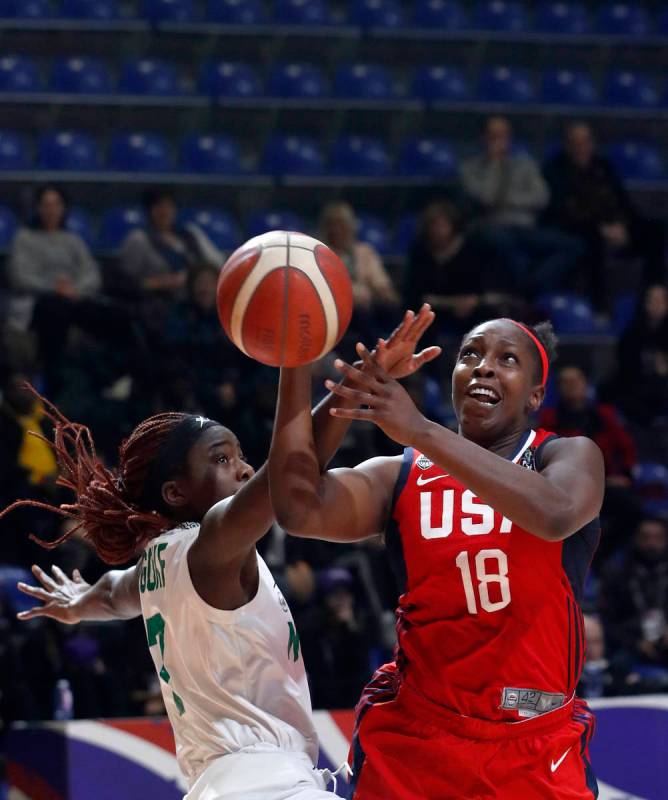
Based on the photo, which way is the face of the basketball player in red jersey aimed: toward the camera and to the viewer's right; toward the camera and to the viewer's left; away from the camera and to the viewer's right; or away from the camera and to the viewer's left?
toward the camera and to the viewer's left

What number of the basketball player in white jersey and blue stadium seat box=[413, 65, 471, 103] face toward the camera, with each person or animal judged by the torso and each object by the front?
1

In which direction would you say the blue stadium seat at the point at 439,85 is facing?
toward the camera

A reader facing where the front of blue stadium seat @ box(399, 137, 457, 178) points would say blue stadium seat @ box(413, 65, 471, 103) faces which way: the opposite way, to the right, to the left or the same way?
the same way

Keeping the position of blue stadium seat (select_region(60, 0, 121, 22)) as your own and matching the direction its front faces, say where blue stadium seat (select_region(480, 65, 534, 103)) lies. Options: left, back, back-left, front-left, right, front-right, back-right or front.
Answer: left

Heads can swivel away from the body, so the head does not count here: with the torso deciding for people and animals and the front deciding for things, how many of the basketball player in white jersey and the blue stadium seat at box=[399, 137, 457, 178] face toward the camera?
1

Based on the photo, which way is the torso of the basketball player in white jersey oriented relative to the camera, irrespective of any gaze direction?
to the viewer's right

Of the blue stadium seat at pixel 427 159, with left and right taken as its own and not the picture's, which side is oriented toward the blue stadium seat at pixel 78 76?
right

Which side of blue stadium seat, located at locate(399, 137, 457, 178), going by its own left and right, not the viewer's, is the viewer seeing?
front

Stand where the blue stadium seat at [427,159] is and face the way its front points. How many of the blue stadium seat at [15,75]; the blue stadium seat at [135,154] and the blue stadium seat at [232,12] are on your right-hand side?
3

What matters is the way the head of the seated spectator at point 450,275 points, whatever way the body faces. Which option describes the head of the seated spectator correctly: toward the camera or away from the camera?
toward the camera

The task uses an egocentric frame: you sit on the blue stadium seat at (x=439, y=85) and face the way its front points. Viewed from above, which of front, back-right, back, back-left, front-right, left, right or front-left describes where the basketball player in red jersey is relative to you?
front

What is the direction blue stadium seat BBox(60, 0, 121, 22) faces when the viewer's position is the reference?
facing the viewer

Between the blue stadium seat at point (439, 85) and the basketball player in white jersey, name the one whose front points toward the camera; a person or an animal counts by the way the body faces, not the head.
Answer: the blue stadium seat

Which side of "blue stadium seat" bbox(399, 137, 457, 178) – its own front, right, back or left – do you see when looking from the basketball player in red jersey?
front

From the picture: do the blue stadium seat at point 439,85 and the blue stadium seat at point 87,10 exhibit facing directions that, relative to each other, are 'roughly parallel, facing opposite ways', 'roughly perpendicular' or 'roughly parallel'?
roughly parallel

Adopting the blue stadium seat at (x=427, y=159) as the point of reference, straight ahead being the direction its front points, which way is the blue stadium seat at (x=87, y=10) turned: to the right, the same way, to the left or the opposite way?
the same way

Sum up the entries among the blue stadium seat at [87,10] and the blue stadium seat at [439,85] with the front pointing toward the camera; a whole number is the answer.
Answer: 2

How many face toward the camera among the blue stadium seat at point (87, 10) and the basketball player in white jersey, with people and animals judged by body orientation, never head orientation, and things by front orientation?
1

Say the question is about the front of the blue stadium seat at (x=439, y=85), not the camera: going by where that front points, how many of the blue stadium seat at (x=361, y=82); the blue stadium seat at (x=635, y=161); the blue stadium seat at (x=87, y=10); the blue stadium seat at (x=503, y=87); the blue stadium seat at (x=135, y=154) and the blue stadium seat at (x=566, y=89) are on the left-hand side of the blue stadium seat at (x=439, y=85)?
3
